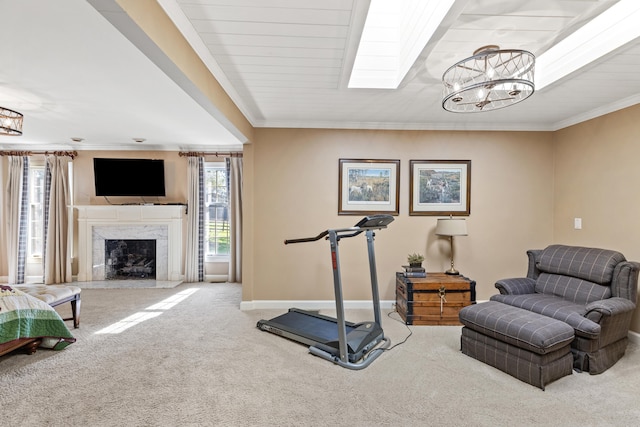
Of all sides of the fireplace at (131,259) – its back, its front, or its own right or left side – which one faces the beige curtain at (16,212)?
right

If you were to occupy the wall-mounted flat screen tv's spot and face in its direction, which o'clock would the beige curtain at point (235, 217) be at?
The beige curtain is roughly at 10 o'clock from the wall-mounted flat screen tv.

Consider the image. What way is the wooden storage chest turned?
toward the camera

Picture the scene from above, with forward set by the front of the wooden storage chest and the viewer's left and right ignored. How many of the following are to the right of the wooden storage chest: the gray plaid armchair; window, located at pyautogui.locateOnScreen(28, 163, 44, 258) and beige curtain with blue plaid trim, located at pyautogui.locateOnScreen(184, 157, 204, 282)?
2

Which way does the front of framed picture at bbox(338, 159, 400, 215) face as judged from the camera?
facing the viewer

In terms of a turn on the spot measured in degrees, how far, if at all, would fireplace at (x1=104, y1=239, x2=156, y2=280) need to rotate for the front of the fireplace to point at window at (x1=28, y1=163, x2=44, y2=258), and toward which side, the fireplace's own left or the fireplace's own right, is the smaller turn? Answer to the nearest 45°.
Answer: approximately 135° to the fireplace's own right

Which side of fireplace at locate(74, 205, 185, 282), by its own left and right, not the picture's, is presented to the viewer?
front

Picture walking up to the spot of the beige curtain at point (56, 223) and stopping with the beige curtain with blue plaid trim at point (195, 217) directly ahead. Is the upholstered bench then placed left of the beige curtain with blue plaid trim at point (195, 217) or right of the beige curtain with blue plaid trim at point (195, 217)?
right

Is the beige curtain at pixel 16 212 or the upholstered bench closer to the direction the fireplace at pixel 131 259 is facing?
the upholstered bench

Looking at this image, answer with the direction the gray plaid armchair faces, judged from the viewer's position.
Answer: facing the viewer and to the left of the viewer

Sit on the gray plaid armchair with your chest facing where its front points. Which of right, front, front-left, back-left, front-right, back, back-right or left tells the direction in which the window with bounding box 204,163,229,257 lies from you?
front-right

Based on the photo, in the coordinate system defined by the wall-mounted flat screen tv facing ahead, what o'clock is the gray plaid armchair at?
The gray plaid armchair is roughly at 11 o'clock from the wall-mounted flat screen tv.

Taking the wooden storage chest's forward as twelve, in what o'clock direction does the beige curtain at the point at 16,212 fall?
The beige curtain is roughly at 3 o'clock from the wooden storage chest.

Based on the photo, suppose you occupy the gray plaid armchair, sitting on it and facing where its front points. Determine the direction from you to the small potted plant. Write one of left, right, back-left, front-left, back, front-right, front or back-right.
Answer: front-right
